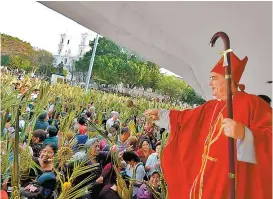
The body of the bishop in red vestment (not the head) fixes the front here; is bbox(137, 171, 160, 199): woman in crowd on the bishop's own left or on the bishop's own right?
on the bishop's own right

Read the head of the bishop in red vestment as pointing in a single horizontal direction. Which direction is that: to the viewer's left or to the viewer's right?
to the viewer's left

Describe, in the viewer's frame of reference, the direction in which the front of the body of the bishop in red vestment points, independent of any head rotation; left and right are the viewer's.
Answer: facing the viewer and to the left of the viewer

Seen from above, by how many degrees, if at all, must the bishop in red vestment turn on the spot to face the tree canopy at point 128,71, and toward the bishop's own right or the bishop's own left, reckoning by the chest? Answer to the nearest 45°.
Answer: approximately 90° to the bishop's own right

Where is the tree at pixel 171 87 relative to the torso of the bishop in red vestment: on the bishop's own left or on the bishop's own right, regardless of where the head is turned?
on the bishop's own right
